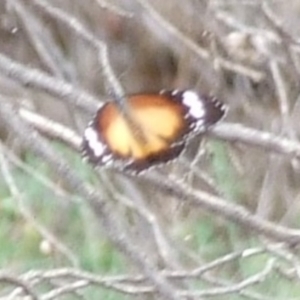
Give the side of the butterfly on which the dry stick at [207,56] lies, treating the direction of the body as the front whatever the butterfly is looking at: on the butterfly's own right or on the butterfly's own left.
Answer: on the butterfly's own right

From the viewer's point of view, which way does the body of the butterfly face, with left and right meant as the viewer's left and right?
facing away from the viewer and to the left of the viewer
